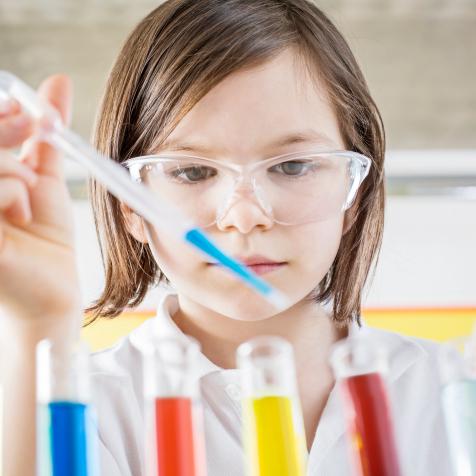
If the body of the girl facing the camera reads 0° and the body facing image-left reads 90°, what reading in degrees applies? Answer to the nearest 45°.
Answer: approximately 0°
